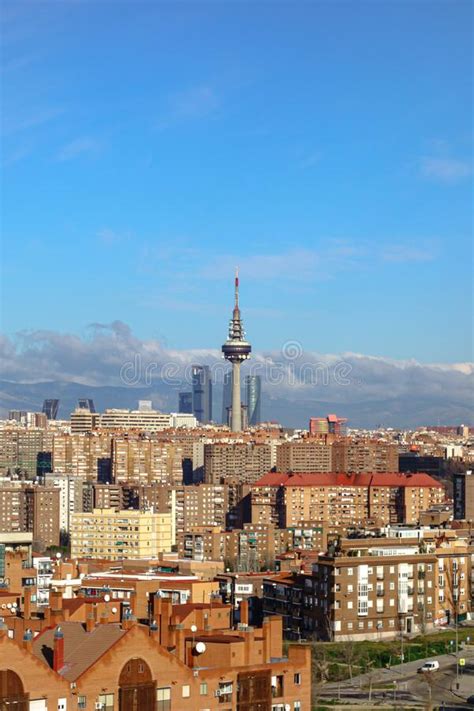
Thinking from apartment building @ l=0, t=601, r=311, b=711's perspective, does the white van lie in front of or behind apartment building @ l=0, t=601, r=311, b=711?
behind

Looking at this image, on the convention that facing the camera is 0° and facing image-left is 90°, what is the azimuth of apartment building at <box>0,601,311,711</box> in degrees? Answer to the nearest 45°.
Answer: approximately 0°

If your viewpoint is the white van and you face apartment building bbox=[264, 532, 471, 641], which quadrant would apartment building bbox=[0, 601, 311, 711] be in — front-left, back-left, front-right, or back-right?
back-left

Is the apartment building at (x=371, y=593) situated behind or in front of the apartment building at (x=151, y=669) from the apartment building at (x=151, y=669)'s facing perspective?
behind
